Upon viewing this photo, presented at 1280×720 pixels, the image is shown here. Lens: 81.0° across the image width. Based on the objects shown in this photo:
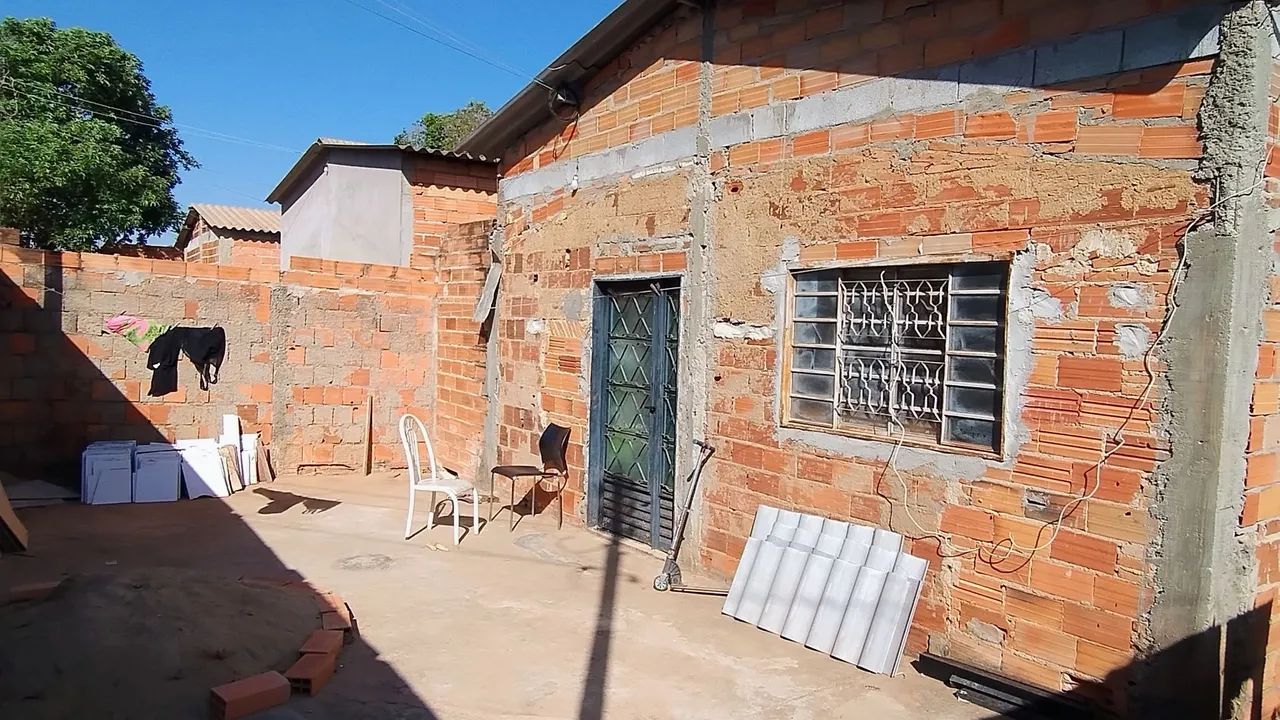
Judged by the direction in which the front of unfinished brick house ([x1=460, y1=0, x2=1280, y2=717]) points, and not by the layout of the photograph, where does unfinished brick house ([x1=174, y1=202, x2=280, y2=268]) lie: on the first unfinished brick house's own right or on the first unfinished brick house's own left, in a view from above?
on the first unfinished brick house's own right

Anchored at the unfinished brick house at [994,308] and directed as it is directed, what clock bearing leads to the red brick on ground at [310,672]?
The red brick on ground is roughly at 1 o'clock from the unfinished brick house.

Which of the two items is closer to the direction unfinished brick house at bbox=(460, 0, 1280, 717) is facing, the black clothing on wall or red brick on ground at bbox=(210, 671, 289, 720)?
the red brick on ground

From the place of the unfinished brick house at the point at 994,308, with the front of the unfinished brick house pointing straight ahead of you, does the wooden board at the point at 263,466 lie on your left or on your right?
on your right

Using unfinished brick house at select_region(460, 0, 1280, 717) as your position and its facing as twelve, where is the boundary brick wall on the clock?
The boundary brick wall is roughly at 2 o'clock from the unfinished brick house.

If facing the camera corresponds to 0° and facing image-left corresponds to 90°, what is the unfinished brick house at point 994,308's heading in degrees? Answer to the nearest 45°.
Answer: approximately 45°

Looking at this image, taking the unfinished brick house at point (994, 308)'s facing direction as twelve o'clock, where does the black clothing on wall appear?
The black clothing on wall is roughly at 2 o'clock from the unfinished brick house.

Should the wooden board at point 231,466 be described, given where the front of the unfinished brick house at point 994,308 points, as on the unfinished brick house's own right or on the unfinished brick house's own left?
on the unfinished brick house's own right

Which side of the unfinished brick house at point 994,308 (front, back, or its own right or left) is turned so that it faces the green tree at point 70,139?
right
